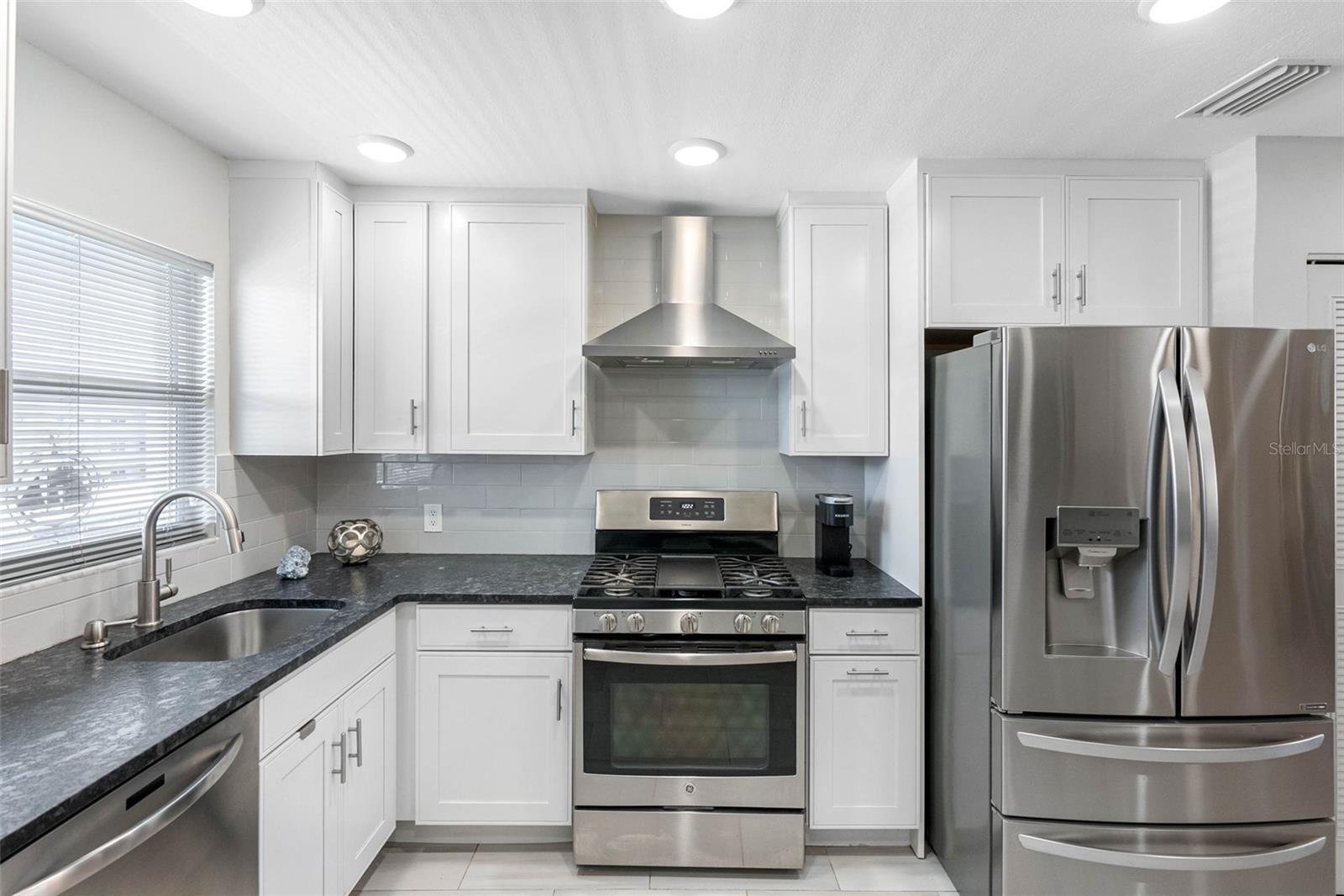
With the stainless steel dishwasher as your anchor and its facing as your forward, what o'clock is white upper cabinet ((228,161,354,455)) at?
The white upper cabinet is roughly at 8 o'clock from the stainless steel dishwasher.

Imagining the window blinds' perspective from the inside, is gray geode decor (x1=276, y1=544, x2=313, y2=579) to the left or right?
on its left

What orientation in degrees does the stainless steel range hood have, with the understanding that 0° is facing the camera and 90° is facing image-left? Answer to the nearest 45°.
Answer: approximately 0°

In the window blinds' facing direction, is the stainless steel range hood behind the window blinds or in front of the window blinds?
in front

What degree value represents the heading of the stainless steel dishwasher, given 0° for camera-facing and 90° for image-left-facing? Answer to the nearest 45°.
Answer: approximately 315°

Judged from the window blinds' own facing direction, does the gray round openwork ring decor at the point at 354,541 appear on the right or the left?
on its left

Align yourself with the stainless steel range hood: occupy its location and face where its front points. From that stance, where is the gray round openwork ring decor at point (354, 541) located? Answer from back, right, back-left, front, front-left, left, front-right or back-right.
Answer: right

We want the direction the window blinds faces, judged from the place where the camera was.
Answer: facing the viewer and to the right of the viewer

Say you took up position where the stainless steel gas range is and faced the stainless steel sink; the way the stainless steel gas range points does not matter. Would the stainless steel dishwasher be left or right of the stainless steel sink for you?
left
